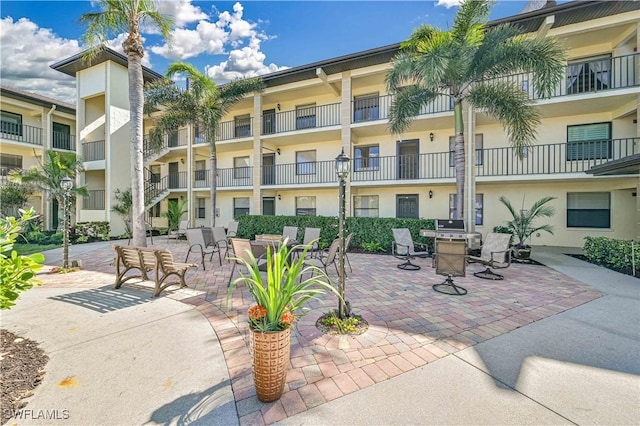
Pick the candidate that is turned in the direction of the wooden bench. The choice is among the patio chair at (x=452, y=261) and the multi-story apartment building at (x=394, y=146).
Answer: the multi-story apartment building

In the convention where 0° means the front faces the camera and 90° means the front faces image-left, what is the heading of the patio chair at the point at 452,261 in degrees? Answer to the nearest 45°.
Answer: approximately 180°

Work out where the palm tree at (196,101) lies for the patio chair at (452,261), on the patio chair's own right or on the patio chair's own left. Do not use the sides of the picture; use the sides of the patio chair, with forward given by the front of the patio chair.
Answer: on the patio chair's own left

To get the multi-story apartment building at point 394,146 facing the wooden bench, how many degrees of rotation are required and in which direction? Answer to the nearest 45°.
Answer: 0° — it already faces it

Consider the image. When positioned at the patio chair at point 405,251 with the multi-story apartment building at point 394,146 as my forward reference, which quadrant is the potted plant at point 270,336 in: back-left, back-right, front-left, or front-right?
back-left

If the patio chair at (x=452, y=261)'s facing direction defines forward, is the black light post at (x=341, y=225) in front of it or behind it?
behind

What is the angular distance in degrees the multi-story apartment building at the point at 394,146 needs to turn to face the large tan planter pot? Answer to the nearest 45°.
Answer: approximately 45° to its left

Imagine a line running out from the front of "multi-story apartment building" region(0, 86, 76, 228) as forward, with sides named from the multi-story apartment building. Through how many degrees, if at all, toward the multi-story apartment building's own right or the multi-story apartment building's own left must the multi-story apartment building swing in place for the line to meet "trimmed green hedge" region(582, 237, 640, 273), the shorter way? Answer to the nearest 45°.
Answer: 0° — it already faces it

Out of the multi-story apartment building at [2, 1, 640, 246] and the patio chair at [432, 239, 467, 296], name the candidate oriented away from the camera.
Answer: the patio chair

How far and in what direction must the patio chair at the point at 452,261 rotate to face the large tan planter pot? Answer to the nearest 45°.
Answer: approximately 180°

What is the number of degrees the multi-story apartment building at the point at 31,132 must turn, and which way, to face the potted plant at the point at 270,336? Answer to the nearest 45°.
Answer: approximately 45° to its right

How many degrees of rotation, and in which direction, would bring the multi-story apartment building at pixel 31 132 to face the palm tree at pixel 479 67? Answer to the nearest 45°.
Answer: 0° — it already faces it

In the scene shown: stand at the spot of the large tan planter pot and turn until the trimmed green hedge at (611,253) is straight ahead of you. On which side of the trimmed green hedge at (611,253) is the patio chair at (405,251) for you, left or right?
left
